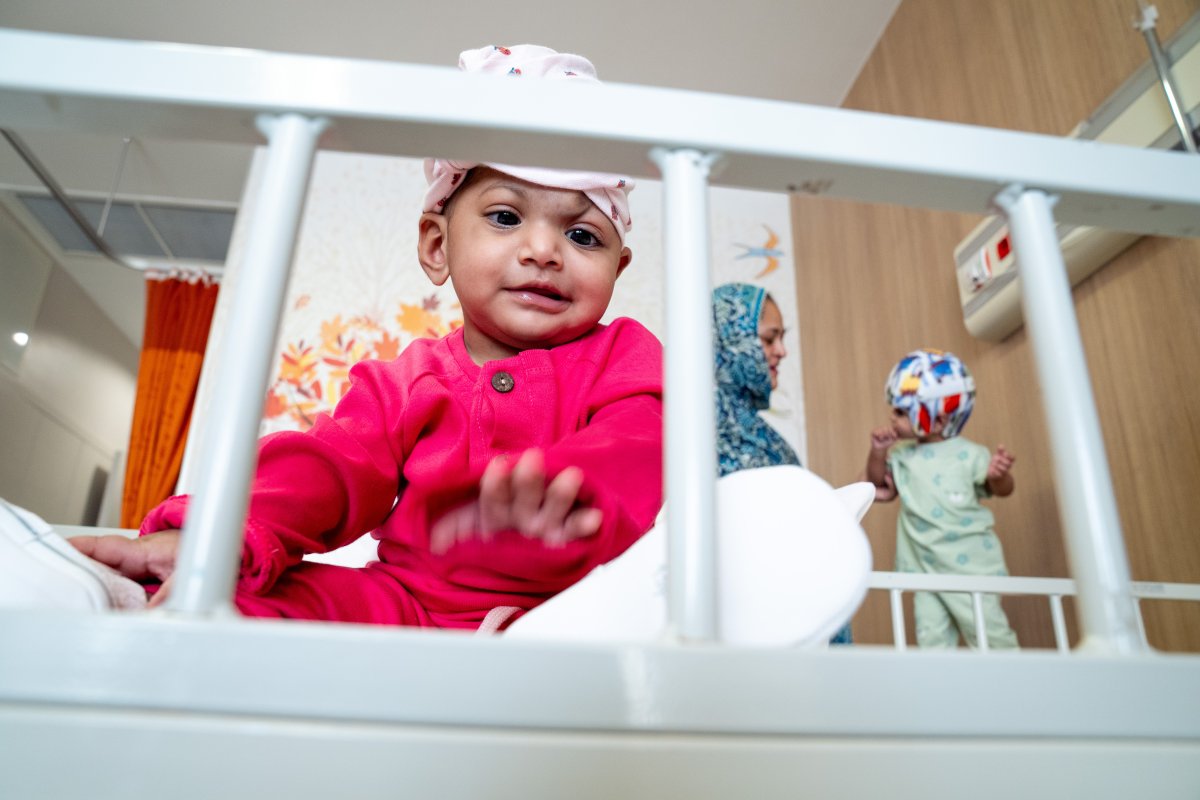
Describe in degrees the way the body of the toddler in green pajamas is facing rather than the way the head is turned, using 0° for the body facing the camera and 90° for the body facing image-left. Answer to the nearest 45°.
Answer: approximately 45°

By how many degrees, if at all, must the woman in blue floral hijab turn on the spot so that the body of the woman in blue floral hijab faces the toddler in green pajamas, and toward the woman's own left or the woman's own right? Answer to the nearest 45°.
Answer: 0° — they already face them

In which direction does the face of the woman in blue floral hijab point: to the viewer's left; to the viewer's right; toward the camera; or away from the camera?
to the viewer's right

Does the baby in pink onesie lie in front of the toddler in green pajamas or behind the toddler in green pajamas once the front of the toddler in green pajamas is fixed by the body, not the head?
in front

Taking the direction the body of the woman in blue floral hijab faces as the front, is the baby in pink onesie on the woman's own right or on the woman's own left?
on the woman's own right

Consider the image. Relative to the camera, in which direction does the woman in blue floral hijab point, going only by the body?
to the viewer's right

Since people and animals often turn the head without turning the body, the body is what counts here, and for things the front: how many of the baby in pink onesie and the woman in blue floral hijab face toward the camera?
1

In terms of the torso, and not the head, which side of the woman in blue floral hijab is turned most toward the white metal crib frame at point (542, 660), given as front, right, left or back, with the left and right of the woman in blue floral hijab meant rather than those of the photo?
right

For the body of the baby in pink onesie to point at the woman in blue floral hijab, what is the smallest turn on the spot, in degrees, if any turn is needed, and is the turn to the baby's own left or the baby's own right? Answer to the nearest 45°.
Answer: approximately 135° to the baby's own left

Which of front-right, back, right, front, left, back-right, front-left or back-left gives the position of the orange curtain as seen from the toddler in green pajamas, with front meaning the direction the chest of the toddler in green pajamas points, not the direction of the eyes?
front-right
